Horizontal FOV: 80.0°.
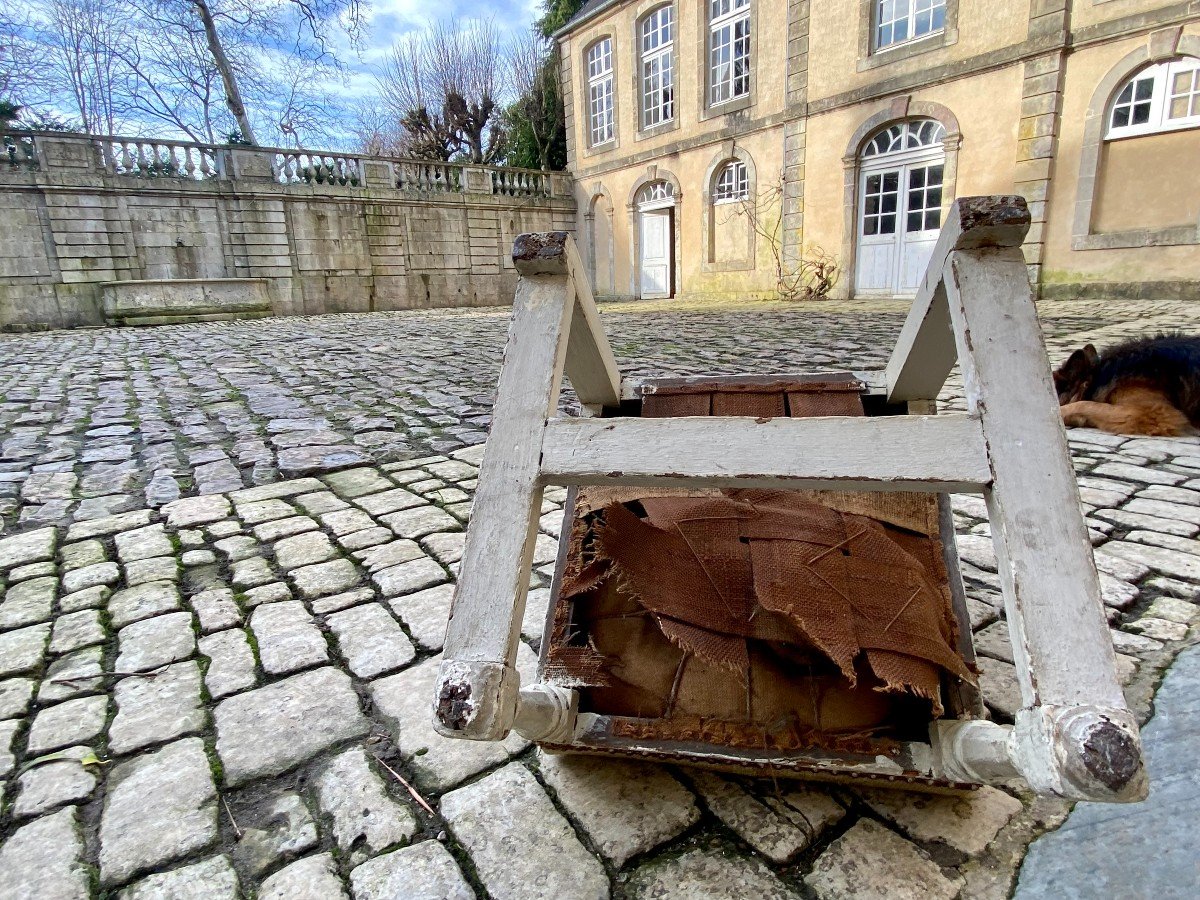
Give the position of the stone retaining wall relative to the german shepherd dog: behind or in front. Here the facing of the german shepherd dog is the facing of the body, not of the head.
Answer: in front

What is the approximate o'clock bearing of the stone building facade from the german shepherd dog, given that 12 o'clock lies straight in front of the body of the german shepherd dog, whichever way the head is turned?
The stone building facade is roughly at 2 o'clock from the german shepherd dog.

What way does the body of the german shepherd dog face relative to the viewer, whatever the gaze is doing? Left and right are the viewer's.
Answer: facing to the left of the viewer

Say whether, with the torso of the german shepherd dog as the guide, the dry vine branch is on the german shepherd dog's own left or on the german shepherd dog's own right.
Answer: on the german shepherd dog's own right

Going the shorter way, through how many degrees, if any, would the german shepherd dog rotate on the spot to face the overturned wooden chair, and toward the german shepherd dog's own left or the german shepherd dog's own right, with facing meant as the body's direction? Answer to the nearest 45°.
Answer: approximately 90° to the german shepherd dog's own left

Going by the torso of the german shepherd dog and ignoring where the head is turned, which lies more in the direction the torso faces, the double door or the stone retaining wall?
the stone retaining wall

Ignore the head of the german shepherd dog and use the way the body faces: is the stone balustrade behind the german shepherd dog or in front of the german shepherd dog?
in front

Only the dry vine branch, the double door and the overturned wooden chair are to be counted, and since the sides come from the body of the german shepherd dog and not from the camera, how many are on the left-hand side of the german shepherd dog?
1

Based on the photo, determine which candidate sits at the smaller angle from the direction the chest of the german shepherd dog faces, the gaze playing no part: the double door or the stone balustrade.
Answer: the stone balustrade

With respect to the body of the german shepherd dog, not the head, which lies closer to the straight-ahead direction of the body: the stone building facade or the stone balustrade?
the stone balustrade
